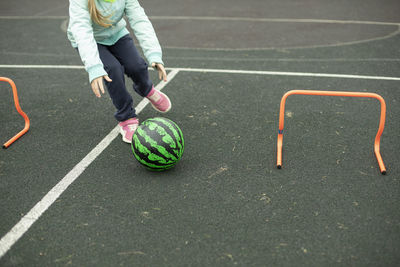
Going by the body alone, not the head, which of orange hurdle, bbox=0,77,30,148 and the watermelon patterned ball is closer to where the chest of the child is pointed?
the watermelon patterned ball

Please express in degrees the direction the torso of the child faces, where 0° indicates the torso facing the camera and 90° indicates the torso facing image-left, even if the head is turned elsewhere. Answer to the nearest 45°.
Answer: approximately 315°

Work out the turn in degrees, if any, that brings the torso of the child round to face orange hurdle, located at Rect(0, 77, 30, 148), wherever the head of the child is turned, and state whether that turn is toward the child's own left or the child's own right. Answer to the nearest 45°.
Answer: approximately 135° to the child's own right
